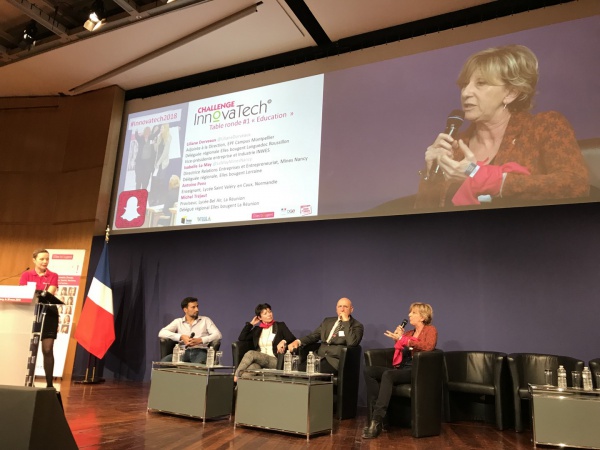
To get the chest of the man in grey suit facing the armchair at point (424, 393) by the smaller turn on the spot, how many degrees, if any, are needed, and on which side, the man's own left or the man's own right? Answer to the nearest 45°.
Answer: approximately 90° to the man's own left

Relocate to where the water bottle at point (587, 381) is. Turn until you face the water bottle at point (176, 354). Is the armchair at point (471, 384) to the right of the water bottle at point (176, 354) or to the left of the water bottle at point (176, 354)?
right

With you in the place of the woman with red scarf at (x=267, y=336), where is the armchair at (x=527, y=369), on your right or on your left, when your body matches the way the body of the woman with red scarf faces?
on your left

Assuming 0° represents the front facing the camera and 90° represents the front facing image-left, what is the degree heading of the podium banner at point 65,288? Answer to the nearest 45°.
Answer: approximately 0°

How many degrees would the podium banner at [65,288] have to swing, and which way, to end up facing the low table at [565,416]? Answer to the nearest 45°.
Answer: approximately 45° to its left

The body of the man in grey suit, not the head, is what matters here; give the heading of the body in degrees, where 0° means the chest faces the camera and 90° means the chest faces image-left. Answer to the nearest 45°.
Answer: approximately 45°

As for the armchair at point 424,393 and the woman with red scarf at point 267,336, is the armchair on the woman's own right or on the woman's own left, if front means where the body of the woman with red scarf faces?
on the woman's own left

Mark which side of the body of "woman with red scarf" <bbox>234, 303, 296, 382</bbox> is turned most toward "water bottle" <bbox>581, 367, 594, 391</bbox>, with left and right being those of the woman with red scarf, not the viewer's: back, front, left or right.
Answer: left

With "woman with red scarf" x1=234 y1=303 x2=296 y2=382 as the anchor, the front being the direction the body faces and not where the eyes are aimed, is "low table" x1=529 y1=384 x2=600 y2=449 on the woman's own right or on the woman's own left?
on the woman's own left

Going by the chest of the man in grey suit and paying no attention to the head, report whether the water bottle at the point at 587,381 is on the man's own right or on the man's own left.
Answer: on the man's own left

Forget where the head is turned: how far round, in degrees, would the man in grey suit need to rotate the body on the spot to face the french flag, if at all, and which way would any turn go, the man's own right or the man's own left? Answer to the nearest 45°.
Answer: approximately 90° to the man's own right
